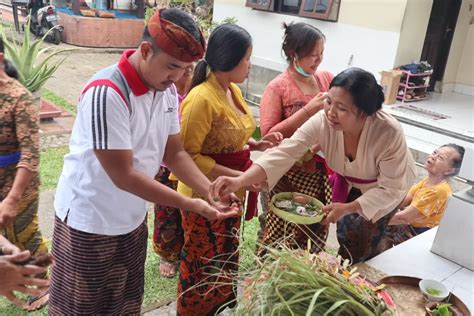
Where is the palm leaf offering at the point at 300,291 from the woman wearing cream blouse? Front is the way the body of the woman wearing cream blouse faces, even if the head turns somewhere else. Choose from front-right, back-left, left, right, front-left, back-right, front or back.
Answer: front-left

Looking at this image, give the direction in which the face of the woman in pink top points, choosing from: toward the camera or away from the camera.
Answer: toward the camera

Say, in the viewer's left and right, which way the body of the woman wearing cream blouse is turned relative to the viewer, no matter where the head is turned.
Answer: facing the viewer and to the left of the viewer

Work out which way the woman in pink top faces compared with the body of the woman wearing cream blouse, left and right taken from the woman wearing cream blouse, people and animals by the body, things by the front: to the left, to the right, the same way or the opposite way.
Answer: to the left

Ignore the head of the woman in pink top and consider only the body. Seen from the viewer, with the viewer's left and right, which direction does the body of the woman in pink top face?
facing the viewer and to the right of the viewer

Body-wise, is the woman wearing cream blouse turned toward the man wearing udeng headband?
yes

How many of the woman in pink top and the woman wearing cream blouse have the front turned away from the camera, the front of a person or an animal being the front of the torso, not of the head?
0

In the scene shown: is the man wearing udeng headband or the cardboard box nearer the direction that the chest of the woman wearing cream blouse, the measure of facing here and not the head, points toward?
the man wearing udeng headband

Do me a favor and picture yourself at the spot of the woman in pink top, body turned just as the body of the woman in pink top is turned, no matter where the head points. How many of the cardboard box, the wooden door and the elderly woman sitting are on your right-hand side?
0

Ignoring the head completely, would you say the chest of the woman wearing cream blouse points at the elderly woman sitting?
no

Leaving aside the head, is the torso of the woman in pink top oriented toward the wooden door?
no

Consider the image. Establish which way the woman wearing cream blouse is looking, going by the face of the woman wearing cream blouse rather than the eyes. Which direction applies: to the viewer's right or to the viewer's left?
to the viewer's left

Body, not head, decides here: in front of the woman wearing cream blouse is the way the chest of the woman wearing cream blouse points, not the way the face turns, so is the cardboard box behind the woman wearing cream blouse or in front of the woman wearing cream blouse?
behind

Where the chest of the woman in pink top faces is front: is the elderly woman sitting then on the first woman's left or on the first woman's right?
on the first woman's left

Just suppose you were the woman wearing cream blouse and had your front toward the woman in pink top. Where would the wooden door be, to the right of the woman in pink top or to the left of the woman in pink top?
right

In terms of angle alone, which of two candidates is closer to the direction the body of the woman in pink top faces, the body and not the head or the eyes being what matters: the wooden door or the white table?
the white table

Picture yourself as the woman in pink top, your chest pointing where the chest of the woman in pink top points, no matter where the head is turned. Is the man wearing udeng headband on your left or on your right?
on your right
